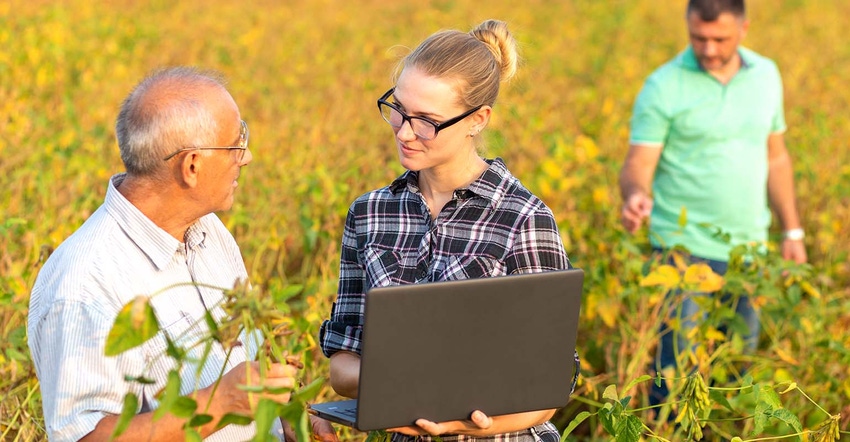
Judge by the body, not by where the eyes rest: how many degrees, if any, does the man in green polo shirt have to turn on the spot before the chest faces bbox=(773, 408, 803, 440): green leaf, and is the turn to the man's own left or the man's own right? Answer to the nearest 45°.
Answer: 0° — they already face it

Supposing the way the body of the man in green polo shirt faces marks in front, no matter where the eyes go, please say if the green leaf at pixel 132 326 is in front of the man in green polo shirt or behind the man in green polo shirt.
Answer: in front

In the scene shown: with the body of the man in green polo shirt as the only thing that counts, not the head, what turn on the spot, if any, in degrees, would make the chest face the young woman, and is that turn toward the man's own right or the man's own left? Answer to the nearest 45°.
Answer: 0° — they already face them

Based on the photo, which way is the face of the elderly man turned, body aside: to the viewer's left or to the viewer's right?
to the viewer's right

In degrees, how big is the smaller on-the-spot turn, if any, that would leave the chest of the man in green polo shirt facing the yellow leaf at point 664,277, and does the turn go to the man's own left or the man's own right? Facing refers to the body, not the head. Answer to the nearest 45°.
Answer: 0° — they already face it

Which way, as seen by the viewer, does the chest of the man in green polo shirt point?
toward the camera

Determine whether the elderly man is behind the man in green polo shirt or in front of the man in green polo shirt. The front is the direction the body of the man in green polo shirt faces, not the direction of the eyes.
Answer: in front

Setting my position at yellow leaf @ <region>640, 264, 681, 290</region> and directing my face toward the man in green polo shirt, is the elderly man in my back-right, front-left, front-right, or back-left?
back-left

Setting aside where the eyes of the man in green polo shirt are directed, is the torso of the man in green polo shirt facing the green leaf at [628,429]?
yes

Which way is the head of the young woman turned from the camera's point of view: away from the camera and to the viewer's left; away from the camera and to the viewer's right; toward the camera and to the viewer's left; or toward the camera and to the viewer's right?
toward the camera and to the viewer's left
